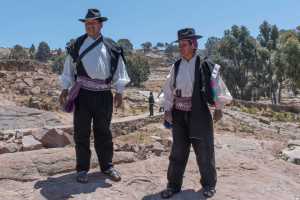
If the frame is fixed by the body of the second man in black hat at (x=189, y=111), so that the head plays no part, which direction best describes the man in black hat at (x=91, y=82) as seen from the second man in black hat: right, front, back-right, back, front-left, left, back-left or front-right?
front-right

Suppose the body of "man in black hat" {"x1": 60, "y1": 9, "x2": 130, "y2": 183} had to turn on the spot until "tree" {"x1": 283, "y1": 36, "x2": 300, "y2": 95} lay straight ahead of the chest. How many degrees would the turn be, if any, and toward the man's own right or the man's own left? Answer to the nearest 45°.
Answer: approximately 135° to the man's own left

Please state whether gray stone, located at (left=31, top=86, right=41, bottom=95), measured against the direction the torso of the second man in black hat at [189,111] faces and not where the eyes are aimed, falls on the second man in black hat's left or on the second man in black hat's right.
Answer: on the second man in black hat's right

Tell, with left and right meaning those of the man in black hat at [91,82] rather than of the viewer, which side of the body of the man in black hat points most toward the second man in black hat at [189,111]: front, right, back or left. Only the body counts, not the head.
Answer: left

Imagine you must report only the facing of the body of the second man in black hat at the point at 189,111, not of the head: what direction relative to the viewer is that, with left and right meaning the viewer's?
facing the viewer and to the left of the viewer

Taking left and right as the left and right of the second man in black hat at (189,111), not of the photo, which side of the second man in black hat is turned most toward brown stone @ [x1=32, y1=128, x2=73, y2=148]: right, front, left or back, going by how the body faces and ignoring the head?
right

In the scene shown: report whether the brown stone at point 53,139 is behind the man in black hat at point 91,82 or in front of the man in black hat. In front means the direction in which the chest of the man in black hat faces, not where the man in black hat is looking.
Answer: behind

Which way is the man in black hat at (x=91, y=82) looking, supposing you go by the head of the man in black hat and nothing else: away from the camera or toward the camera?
toward the camera

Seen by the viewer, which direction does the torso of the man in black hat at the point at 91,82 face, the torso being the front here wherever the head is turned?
toward the camera

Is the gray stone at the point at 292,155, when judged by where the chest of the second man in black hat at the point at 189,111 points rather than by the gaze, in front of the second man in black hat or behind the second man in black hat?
behind

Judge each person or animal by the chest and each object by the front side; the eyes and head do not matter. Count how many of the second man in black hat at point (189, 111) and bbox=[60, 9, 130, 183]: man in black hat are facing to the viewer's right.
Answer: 0

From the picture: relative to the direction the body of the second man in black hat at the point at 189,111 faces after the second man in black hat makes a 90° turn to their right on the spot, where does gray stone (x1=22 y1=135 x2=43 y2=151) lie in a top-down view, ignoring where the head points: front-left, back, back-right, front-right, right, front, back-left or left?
front

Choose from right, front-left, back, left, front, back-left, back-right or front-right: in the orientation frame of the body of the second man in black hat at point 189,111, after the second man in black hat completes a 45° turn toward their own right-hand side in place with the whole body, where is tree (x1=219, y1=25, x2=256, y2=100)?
right

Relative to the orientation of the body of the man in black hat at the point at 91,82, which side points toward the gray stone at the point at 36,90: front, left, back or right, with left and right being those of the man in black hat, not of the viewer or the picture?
back

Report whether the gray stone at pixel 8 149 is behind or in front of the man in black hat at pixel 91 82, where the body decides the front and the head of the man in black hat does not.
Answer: behind
